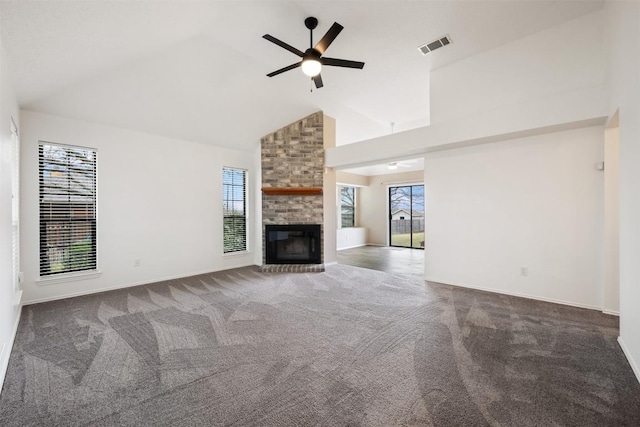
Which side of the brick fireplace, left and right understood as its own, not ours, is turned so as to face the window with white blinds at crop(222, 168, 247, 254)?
right

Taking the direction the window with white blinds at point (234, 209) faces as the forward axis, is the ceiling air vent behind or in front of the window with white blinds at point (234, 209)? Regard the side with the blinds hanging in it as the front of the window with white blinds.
in front

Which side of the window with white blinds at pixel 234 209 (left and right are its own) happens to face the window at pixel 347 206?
left

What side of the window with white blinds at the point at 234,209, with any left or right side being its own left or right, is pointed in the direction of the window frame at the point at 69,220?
right

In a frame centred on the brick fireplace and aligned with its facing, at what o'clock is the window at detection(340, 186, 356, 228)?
The window is roughly at 7 o'clock from the brick fireplace.

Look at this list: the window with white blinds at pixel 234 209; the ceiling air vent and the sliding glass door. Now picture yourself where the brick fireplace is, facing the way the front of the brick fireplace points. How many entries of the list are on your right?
1

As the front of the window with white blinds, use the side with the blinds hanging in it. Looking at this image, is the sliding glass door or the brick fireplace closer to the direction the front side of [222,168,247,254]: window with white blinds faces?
the brick fireplace

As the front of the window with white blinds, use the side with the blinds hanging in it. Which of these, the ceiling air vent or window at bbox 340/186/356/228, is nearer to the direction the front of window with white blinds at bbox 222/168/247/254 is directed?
the ceiling air vent

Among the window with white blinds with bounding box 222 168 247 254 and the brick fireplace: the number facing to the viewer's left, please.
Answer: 0

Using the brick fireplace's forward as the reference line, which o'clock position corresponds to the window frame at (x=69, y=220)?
The window frame is roughly at 2 o'clock from the brick fireplace.

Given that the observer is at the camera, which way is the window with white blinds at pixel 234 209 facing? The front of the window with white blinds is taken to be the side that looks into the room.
facing the viewer and to the right of the viewer
